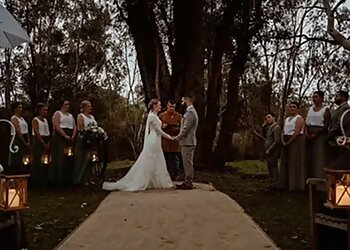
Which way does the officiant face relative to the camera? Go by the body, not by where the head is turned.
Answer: toward the camera

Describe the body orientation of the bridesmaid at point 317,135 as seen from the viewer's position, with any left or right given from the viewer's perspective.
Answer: facing the viewer and to the left of the viewer

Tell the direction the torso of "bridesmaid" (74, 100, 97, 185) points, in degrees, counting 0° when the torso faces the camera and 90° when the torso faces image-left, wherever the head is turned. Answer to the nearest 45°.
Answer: approximately 315°

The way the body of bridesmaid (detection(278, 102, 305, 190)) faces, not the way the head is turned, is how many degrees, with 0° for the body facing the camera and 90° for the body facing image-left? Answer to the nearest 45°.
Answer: approximately 45°

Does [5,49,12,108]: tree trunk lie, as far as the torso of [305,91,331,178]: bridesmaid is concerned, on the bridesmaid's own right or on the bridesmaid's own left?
on the bridesmaid's own right

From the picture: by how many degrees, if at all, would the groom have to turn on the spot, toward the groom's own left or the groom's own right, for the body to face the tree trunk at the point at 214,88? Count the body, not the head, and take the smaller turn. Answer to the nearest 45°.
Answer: approximately 90° to the groom's own right

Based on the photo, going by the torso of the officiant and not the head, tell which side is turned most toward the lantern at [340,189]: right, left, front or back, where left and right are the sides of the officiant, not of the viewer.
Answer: front

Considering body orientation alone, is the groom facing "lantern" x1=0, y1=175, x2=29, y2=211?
no

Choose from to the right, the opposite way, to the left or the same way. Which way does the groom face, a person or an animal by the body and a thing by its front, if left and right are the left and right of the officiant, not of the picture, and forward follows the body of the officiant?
to the right

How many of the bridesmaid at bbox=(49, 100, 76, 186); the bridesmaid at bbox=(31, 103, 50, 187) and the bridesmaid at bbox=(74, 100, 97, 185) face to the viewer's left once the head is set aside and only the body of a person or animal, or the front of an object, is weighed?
0

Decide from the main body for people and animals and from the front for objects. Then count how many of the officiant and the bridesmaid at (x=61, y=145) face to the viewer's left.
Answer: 0

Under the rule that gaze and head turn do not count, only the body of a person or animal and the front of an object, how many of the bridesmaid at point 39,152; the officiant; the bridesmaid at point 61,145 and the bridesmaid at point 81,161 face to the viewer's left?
0

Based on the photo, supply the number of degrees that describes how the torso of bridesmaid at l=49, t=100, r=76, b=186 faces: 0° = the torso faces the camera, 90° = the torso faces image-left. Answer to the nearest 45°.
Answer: approximately 315°

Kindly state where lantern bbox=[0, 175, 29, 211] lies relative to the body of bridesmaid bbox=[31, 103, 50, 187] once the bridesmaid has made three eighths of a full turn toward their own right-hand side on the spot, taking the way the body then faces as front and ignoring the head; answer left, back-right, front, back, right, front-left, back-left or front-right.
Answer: left

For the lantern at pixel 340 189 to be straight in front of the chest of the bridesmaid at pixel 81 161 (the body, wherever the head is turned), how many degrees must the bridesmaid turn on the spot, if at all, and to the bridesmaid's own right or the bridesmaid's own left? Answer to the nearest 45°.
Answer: approximately 45° to the bridesmaid's own right

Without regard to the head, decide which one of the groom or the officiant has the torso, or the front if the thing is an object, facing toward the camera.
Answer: the officiant

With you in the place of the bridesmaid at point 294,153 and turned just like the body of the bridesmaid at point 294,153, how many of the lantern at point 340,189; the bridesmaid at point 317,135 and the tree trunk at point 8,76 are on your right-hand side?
1

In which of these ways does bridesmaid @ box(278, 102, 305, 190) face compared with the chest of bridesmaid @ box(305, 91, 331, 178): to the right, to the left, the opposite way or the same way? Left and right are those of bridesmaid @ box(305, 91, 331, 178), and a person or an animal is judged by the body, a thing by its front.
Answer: the same way

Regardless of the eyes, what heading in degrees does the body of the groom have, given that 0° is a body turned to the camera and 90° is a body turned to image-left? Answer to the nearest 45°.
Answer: approximately 90°
